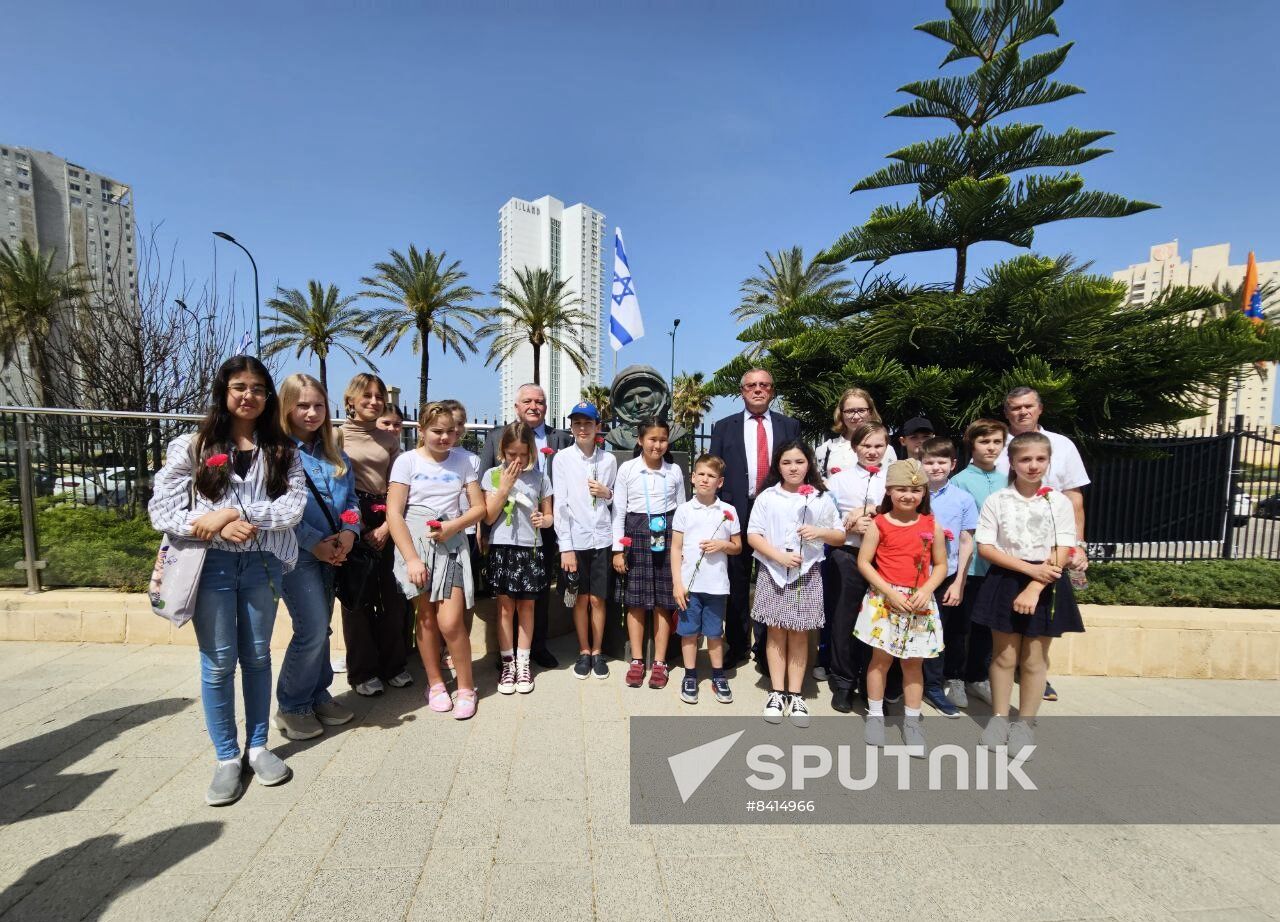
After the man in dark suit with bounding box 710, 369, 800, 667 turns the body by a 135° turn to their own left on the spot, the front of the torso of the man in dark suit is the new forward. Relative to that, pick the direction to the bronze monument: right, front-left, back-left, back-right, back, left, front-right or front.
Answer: left

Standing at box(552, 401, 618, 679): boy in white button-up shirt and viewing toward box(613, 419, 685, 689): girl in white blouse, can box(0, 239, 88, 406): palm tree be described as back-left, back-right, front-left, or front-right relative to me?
back-left

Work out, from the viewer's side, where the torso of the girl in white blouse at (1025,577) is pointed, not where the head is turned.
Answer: toward the camera

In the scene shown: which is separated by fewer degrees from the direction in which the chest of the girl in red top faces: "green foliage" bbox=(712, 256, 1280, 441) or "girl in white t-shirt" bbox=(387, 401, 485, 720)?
the girl in white t-shirt

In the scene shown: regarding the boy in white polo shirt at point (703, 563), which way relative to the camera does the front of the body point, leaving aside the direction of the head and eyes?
toward the camera

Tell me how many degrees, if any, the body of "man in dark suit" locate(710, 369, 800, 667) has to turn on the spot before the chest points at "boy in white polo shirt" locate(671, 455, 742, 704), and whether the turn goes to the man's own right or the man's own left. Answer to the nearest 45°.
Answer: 0° — they already face them

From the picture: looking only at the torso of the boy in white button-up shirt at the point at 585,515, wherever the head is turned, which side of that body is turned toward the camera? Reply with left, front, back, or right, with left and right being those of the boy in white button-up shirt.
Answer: front

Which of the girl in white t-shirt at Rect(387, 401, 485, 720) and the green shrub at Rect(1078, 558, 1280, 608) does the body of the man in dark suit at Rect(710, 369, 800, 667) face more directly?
the girl in white t-shirt

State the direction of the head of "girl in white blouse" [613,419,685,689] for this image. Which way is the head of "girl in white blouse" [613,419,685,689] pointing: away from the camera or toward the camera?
toward the camera

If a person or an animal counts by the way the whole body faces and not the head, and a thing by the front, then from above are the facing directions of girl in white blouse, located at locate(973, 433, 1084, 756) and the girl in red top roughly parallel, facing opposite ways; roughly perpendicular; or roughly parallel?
roughly parallel

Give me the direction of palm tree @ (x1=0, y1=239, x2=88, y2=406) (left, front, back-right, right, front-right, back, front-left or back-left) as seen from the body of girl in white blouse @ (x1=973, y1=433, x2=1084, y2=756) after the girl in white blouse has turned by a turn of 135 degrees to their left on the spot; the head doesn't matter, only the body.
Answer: back-left

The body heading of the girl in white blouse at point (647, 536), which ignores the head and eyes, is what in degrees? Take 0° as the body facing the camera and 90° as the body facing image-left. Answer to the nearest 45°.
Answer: approximately 0°

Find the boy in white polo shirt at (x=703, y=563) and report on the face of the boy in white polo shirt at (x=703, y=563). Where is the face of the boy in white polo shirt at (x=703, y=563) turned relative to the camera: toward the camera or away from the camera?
toward the camera

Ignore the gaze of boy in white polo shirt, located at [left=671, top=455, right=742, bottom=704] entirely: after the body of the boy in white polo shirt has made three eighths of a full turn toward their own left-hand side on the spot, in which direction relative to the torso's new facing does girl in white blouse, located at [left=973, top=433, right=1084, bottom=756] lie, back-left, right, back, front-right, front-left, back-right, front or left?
front-right

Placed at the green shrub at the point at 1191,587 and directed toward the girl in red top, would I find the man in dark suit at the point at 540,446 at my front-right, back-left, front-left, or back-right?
front-right

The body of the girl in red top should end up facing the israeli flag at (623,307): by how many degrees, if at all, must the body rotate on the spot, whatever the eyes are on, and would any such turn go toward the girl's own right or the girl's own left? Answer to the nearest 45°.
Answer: approximately 135° to the girl's own right

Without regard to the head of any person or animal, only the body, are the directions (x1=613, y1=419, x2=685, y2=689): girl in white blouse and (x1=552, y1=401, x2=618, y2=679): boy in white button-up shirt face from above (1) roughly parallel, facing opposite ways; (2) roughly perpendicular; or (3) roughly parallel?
roughly parallel

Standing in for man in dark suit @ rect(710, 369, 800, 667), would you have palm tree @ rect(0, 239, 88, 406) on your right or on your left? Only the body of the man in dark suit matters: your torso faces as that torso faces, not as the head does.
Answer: on your right
